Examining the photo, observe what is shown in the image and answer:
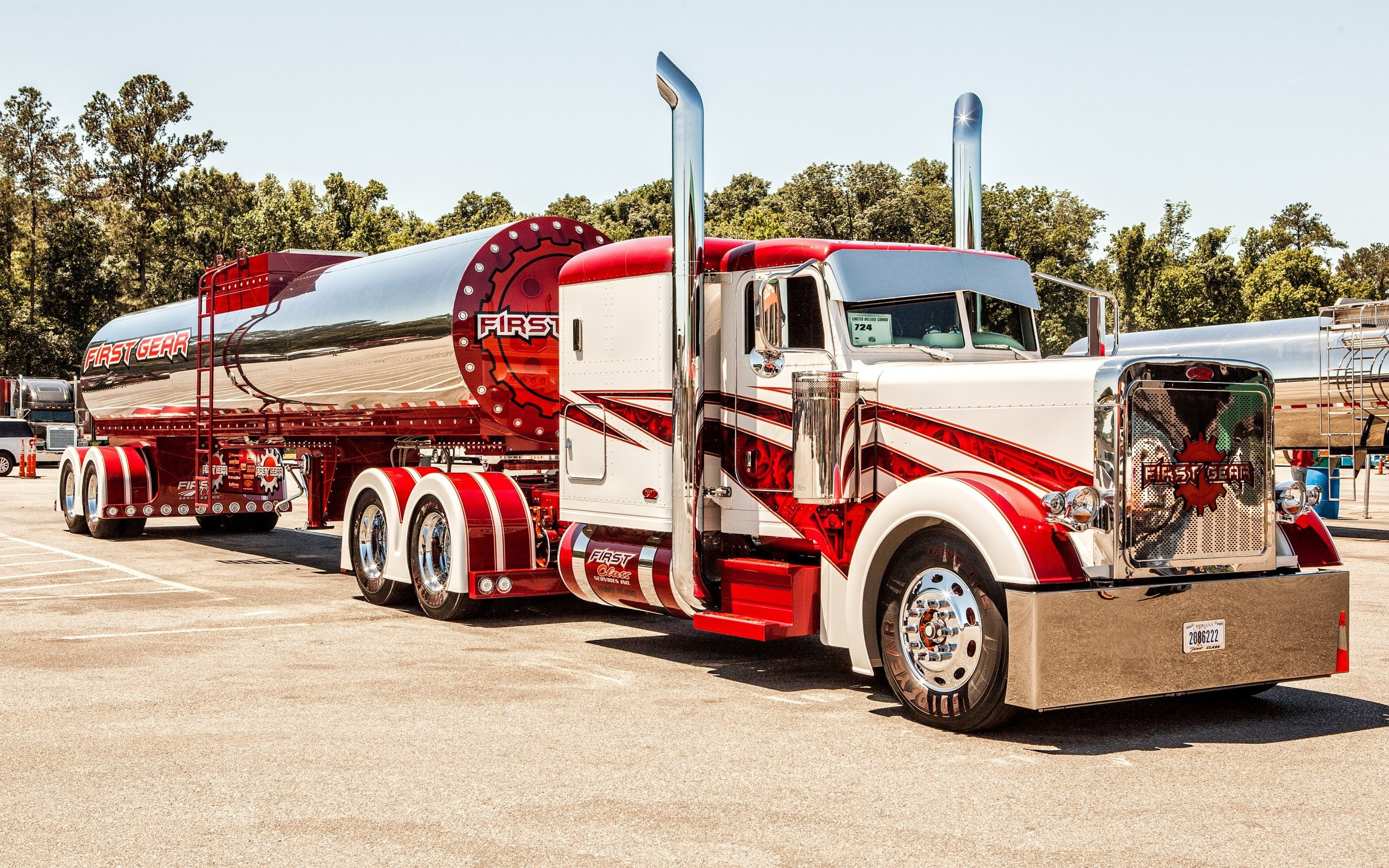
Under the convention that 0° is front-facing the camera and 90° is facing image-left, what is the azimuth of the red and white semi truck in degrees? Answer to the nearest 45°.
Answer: approximately 315°

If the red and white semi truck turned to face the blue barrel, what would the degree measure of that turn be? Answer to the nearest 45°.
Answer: approximately 90° to its left

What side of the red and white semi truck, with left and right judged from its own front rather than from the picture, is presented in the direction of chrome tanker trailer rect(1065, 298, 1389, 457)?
left
